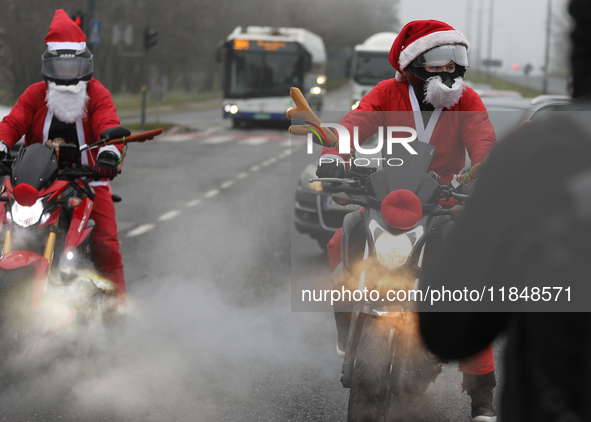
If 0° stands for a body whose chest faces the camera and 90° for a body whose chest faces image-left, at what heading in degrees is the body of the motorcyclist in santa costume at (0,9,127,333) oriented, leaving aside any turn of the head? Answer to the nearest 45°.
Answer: approximately 0°

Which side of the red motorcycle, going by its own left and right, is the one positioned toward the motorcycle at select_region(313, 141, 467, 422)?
left

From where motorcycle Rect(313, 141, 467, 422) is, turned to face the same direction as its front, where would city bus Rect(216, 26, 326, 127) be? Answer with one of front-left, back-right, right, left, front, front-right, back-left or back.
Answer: back

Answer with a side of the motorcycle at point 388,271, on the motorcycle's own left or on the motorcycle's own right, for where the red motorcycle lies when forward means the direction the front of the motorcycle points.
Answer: on the motorcycle's own right

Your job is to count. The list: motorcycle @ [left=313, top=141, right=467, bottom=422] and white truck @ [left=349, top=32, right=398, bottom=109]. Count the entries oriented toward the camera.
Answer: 2

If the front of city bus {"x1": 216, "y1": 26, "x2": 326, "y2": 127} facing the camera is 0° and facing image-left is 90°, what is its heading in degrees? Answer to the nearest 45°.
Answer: approximately 0°

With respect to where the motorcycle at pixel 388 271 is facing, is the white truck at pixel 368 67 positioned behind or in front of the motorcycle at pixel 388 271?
behind

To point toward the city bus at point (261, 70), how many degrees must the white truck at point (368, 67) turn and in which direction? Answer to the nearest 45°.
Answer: approximately 45° to its right
